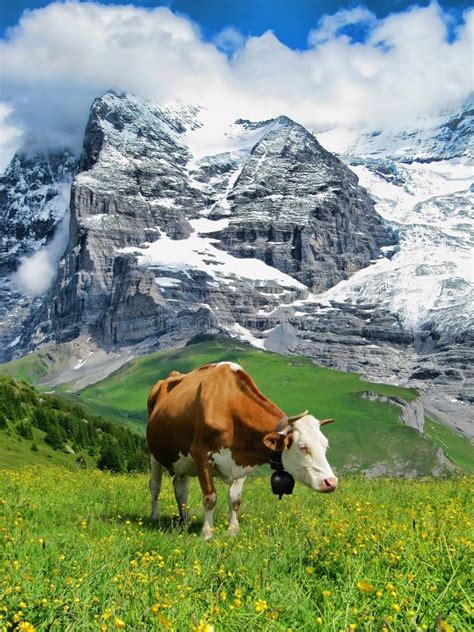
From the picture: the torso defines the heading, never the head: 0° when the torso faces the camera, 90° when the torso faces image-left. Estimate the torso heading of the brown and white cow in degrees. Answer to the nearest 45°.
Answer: approximately 315°
